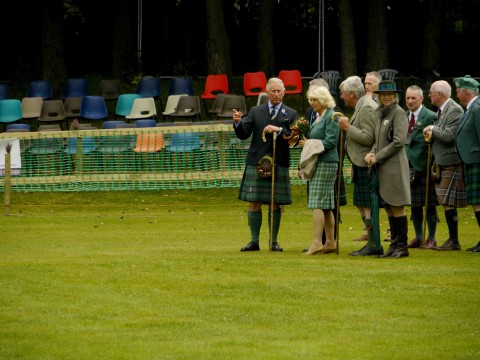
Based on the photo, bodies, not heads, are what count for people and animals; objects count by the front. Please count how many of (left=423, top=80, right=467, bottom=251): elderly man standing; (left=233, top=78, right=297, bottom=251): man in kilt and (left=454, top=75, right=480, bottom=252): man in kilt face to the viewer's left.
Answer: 2

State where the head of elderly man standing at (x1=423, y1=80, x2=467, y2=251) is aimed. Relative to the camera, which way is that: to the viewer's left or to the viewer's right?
to the viewer's left

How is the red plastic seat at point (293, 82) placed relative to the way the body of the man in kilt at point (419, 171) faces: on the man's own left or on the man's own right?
on the man's own right

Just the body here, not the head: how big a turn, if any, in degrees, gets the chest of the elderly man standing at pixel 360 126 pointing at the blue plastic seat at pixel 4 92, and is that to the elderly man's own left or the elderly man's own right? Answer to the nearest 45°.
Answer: approximately 45° to the elderly man's own right

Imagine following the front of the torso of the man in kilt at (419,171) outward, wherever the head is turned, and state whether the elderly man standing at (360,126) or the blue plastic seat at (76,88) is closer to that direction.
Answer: the elderly man standing

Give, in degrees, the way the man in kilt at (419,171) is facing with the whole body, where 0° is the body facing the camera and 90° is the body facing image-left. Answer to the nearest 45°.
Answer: approximately 45°

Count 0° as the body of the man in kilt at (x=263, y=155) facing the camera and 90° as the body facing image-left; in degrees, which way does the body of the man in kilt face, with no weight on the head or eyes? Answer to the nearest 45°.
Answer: approximately 0°

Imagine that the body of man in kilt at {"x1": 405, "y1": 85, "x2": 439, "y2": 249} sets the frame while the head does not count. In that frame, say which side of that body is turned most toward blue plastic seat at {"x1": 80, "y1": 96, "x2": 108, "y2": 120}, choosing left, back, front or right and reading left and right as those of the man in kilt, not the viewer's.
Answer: right

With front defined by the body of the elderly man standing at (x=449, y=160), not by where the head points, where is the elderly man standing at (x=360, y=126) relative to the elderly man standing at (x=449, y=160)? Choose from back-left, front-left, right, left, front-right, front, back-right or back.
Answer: front-left

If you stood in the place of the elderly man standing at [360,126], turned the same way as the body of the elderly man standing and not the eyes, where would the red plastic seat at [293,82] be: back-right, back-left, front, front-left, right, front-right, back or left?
right

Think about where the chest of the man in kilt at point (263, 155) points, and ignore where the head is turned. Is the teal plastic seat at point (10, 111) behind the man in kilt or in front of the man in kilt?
behind

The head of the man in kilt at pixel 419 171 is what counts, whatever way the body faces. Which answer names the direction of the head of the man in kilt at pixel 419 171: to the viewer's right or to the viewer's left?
to the viewer's left

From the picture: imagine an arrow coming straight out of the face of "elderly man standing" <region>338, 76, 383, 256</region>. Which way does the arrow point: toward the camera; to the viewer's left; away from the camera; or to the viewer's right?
to the viewer's left

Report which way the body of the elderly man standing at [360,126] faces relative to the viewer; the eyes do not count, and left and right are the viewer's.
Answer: facing to the left of the viewer

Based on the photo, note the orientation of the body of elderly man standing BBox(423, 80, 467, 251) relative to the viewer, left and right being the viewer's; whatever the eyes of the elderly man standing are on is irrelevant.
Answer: facing to the left of the viewer

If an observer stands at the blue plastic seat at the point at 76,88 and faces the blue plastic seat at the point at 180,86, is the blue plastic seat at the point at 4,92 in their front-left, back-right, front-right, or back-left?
back-right

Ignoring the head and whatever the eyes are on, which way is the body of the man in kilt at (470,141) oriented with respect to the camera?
to the viewer's left
